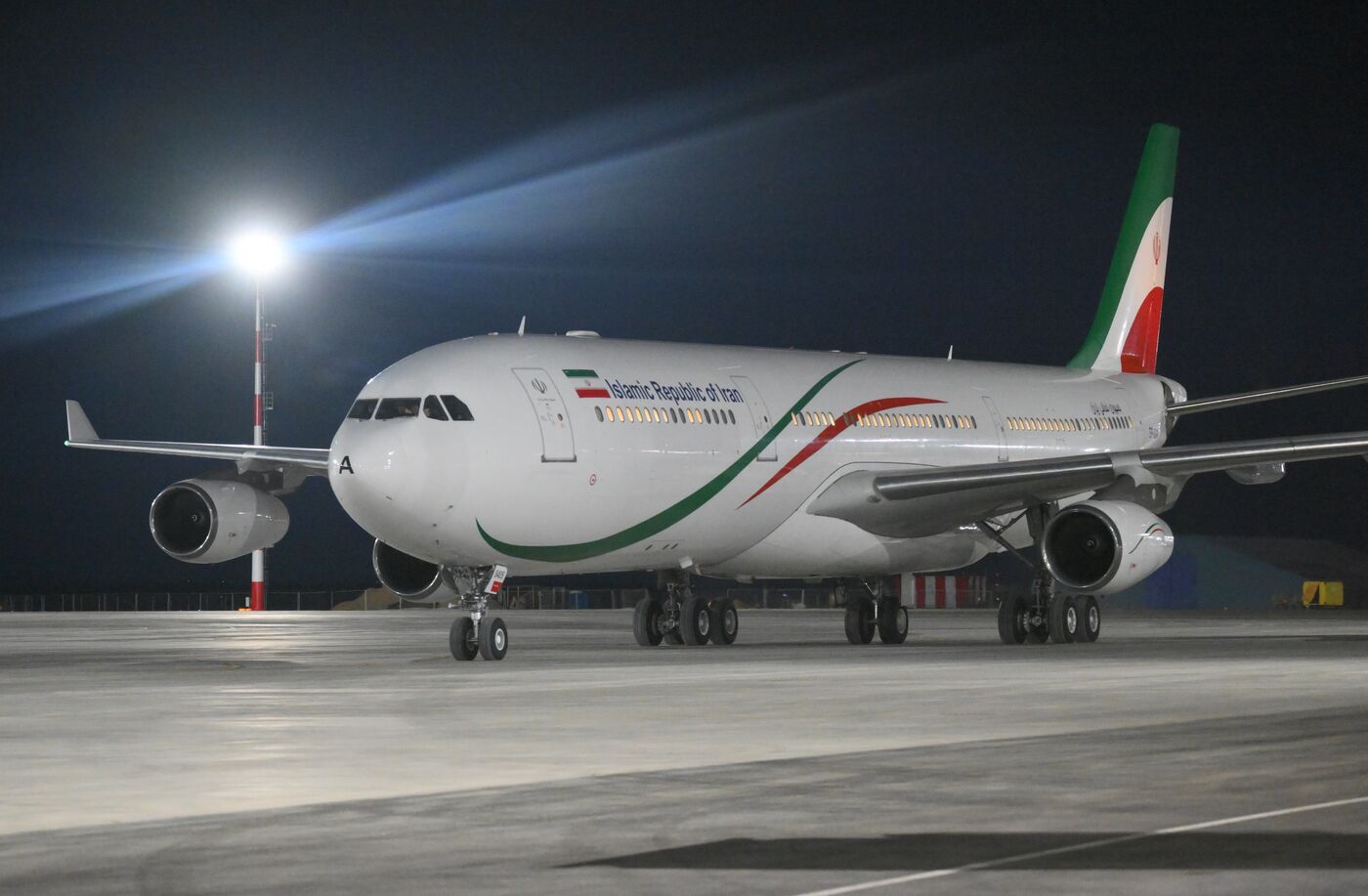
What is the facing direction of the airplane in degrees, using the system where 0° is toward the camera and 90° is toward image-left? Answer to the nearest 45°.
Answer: approximately 45°
